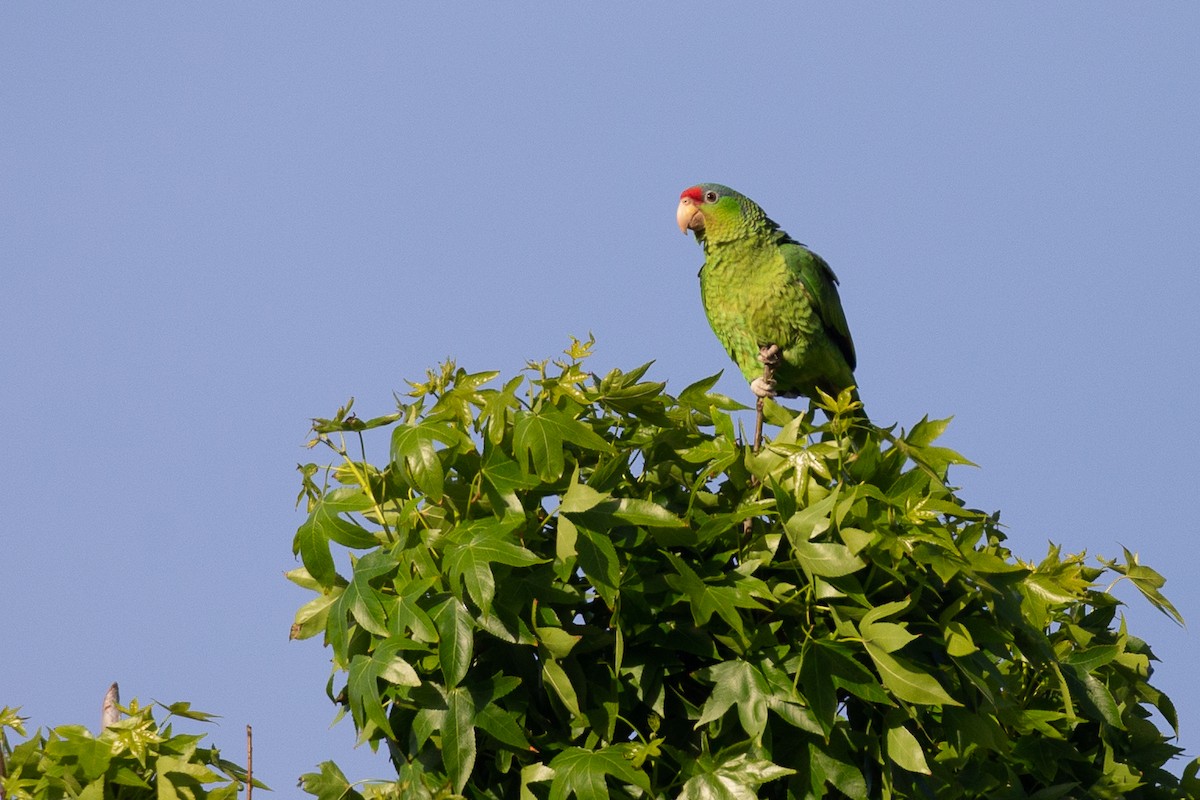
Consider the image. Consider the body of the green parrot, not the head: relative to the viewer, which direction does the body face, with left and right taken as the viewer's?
facing the viewer and to the left of the viewer

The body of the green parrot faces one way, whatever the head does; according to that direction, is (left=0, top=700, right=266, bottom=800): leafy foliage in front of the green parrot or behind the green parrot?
in front
